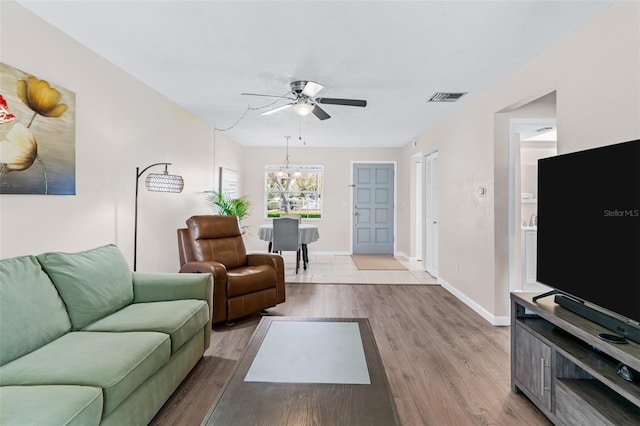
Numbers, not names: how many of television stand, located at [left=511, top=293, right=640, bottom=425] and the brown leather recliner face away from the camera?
0

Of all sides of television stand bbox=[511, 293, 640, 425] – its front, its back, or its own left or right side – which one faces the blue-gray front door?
right

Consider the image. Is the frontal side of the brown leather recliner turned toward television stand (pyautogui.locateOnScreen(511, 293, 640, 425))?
yes

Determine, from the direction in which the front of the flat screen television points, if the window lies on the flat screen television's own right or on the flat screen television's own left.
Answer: on the flat screen television's own right

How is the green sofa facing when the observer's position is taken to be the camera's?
facing the viewer and to the right of the viewer

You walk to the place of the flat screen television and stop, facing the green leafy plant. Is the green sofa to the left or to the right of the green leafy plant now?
left

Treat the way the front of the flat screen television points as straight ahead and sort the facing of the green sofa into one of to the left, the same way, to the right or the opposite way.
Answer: the opposite way

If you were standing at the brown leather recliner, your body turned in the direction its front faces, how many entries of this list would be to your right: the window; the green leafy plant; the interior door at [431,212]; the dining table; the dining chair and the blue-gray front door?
0

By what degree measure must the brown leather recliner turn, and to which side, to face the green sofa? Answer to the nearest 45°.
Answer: approximately 90° to its right

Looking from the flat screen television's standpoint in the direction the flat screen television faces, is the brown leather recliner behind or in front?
in front

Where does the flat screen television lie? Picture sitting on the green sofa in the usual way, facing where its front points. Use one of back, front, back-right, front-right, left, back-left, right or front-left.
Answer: front

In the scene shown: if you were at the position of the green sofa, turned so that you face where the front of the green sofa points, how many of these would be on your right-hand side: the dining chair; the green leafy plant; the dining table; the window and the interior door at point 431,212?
0

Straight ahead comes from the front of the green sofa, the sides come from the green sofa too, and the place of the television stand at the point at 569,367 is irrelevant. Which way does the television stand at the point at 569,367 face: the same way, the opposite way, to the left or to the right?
the opposite way

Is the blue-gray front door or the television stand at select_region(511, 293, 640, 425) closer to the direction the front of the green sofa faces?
the television stand

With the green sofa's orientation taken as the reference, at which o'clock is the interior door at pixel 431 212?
The interior door is roughly at 10 o'clock from the green sofa.

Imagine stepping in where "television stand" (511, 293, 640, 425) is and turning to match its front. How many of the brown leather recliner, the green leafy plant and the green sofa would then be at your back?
0

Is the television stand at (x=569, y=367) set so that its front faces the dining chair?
no
